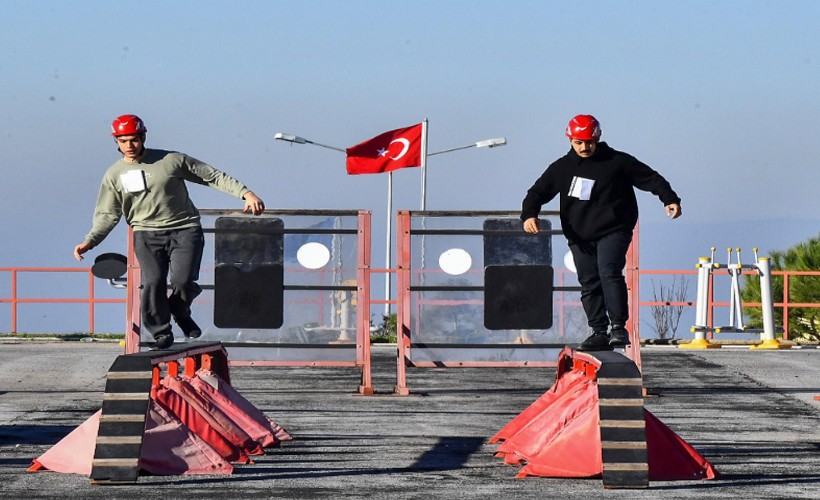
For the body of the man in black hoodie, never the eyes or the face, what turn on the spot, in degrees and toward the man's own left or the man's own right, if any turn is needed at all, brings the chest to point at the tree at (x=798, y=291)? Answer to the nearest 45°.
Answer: approximately 180°

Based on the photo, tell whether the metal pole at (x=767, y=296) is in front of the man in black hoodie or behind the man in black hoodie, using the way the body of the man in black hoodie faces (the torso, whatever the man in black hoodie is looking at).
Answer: behind

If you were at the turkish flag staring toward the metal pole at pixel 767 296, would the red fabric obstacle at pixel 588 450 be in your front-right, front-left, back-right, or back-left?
front-right

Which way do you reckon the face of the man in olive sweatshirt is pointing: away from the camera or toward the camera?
toward the camera

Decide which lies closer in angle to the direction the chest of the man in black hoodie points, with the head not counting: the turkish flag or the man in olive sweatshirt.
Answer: the man in olive sweatshirt

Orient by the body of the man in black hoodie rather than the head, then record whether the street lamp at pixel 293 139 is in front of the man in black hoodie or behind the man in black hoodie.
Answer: behind

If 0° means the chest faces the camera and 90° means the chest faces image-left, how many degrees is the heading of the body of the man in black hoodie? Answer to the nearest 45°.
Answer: approximately 0°

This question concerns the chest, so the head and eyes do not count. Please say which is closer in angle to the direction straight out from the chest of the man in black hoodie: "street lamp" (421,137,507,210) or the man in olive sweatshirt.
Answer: the man in olive sweatshirt

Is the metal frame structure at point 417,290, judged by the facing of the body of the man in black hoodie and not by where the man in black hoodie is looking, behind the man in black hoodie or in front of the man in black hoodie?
behind

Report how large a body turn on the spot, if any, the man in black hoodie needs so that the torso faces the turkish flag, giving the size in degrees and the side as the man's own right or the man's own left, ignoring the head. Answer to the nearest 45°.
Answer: approximately 180°
